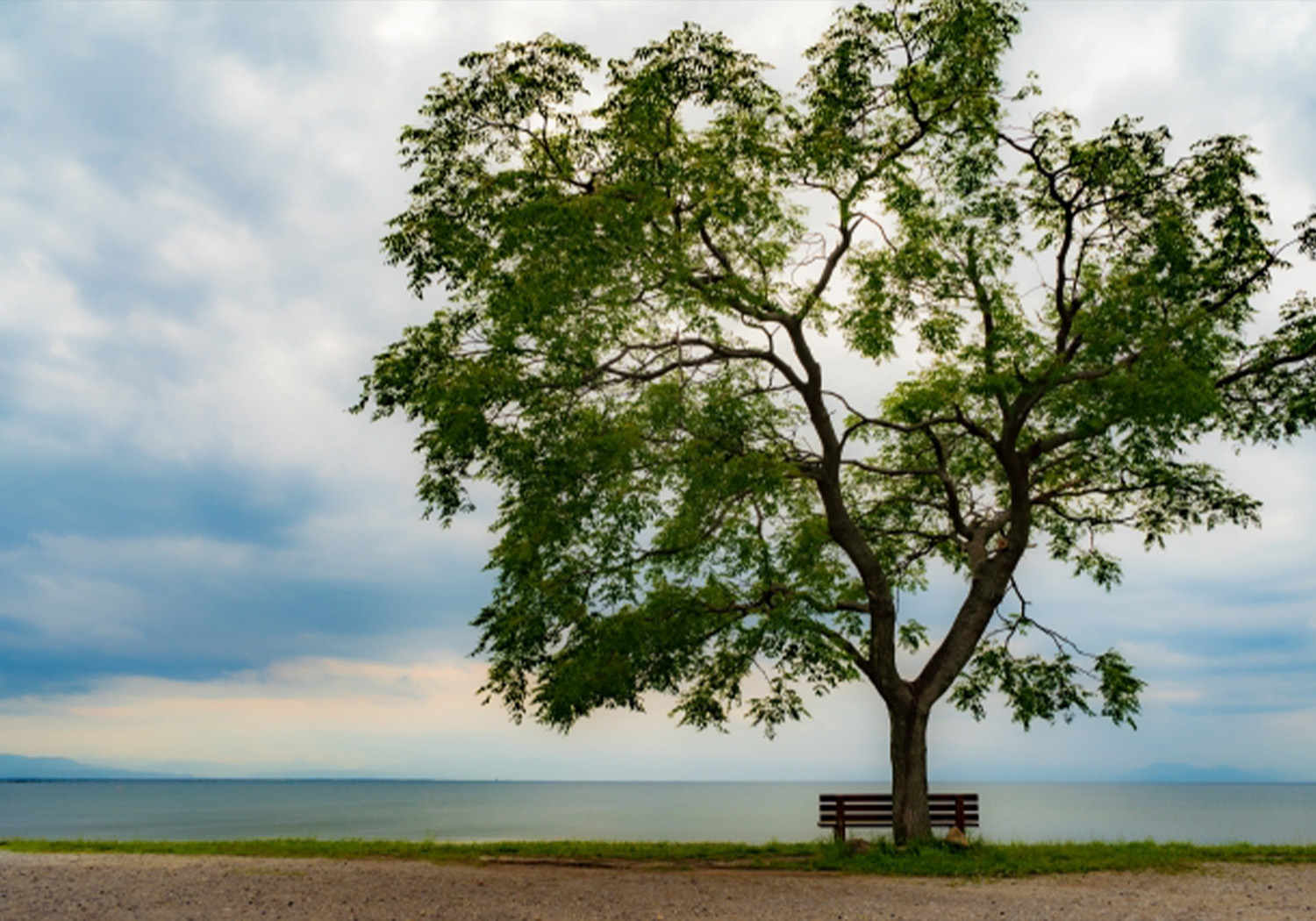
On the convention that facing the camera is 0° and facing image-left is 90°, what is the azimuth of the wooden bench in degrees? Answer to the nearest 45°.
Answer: approximately 180°
